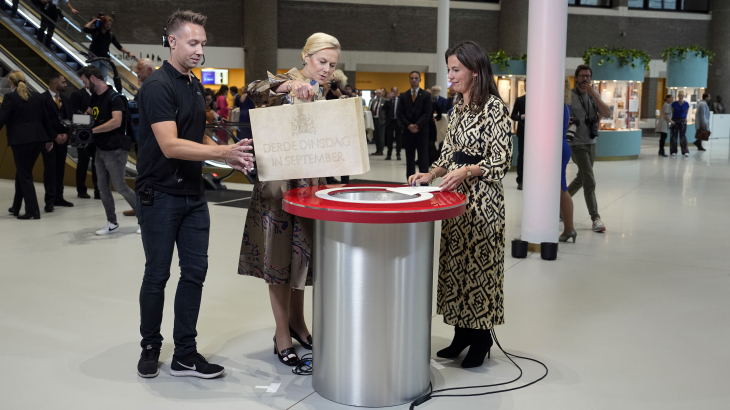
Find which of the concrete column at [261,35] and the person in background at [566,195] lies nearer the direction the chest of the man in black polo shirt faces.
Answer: the person in background

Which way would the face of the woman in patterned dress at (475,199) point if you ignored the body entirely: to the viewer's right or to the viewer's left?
to the viewer's left

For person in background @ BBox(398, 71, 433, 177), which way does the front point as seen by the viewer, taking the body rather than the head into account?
toward the camera

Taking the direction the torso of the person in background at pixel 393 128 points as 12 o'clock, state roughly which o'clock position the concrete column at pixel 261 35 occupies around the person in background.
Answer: The concrete column is roughly at 5 o'clock from the person in background.

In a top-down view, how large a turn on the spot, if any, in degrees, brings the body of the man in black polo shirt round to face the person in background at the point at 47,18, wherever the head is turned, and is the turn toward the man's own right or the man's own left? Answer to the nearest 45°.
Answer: approximately 135° to the man's own left

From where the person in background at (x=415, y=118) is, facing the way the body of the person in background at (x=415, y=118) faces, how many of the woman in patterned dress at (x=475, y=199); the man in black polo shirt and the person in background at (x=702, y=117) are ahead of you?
2

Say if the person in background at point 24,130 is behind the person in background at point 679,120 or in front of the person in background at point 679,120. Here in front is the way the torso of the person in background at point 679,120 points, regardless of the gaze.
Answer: in front

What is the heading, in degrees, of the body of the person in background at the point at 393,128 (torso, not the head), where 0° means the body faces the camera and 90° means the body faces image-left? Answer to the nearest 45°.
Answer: approximately 0°

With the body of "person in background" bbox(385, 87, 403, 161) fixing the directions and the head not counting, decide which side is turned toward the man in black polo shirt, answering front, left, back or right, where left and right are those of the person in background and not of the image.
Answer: front

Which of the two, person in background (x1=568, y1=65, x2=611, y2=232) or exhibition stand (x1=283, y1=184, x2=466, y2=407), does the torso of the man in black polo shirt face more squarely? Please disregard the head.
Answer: the exhibition stand

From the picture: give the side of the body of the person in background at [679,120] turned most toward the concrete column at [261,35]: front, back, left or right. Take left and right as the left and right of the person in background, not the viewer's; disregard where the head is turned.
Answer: right

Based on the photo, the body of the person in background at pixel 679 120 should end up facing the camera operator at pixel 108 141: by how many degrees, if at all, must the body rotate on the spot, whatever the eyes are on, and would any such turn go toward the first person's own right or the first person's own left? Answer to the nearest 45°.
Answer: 0° — they already face them

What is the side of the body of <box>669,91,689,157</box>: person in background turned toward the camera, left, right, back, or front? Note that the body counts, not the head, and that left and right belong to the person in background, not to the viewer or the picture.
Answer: front

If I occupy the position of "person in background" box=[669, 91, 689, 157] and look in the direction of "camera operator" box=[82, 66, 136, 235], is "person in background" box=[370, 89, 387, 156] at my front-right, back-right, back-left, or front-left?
front-right
